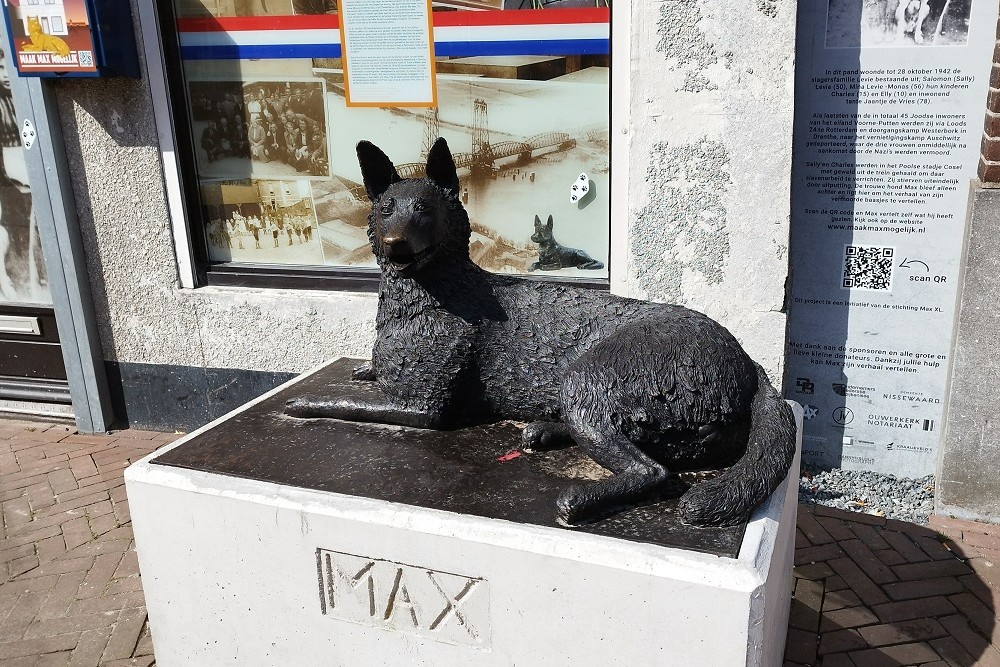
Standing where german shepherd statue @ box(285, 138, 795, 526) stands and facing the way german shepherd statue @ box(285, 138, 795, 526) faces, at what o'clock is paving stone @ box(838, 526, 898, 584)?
The paving stone is roughly at 5 o'clock from the german shepherd statue.

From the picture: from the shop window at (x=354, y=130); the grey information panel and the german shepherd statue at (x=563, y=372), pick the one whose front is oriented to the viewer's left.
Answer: the german shepherd statue

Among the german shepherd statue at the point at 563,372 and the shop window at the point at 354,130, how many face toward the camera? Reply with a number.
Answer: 1

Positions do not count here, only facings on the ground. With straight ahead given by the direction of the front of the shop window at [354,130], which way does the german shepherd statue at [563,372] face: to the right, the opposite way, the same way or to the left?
to the right

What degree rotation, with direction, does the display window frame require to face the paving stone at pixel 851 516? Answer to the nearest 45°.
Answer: approximately 45° to its left

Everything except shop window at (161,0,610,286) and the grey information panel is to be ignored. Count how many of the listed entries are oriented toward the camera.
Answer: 2

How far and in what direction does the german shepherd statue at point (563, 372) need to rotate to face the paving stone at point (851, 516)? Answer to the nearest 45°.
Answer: approximately 135° to its right

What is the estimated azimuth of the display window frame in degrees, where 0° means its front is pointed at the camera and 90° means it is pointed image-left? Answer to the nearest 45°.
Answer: approximately 0°

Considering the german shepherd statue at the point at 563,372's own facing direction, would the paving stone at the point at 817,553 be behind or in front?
behind

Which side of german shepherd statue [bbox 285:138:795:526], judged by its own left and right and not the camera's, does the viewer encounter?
left
